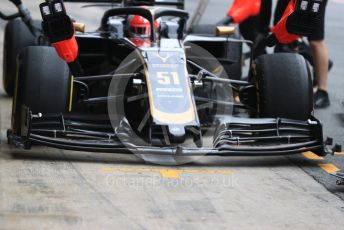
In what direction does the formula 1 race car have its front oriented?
toward the camera

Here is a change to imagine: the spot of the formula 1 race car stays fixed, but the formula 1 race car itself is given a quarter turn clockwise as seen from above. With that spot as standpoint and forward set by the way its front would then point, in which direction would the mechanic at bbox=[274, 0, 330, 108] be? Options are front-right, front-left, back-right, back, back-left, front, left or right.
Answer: back-right
